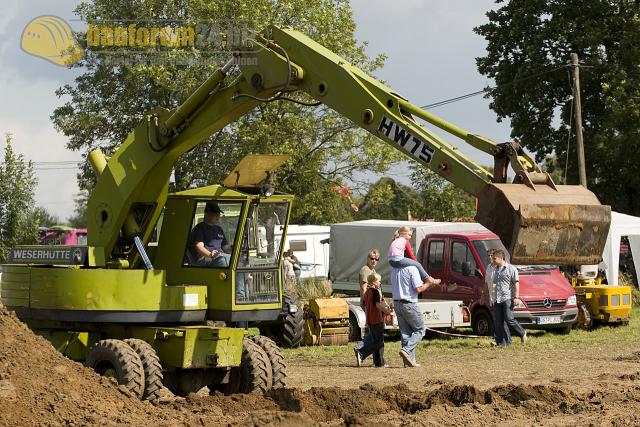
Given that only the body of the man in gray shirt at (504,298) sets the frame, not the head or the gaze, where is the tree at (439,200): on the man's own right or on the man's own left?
on the man's own right

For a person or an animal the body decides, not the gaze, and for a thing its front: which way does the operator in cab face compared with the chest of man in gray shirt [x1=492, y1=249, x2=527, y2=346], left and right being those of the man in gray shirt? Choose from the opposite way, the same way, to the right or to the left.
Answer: to the left

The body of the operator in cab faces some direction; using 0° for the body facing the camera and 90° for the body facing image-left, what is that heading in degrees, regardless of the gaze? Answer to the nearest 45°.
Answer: approximately 315°

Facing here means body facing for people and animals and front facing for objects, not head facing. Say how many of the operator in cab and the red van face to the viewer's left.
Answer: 0

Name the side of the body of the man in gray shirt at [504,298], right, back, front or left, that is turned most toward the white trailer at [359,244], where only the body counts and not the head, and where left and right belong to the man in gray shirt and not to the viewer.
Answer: right

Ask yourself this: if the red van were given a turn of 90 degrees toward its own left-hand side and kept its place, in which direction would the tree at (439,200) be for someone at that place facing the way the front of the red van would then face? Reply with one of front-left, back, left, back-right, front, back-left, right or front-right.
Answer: front-left

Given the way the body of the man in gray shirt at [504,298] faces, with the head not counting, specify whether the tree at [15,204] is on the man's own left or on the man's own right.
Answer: on the man's own right

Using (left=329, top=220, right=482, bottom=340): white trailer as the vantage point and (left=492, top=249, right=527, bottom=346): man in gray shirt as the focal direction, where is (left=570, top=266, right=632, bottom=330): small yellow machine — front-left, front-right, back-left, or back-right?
front-left

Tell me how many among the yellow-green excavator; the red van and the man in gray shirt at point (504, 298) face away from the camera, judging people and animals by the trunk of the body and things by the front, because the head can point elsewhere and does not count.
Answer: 0

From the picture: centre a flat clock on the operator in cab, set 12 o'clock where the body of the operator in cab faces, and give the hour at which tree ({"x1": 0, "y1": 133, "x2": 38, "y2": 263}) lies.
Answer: The tree is roughly at 7 o'clock from the operator in cab.

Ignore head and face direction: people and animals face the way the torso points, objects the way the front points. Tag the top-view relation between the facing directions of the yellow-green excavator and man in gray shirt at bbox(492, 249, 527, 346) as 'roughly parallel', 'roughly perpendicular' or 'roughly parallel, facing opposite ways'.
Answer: roughly perpendicular

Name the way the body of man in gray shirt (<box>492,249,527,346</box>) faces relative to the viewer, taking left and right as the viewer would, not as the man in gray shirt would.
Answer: facing the viewer and to the left of the viewer

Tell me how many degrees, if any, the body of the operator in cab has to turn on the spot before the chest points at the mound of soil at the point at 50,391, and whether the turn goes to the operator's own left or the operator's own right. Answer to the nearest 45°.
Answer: approximately 90° to the operator's own right

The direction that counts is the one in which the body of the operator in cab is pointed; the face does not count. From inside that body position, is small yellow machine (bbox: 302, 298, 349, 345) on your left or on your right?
on your left
